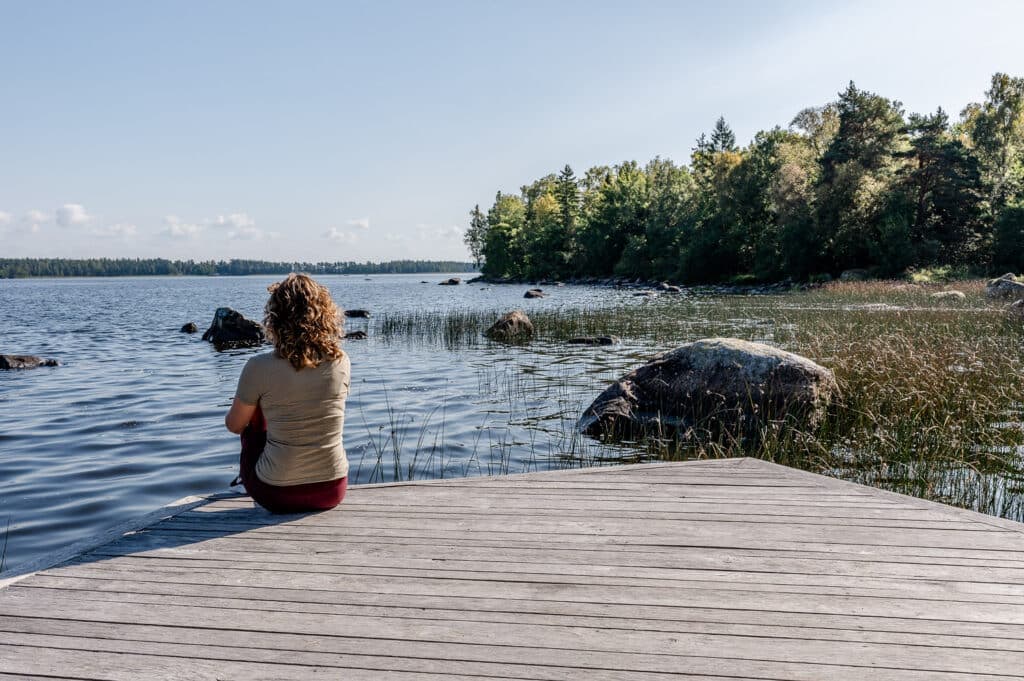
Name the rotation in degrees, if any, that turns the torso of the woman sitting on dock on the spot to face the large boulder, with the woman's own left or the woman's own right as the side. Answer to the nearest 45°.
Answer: approximately 90° to the woman's own right

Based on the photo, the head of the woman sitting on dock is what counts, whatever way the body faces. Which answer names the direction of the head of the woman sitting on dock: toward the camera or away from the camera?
away from the camera

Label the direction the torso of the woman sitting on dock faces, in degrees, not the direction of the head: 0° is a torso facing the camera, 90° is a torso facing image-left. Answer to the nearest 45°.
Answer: approximately 135°

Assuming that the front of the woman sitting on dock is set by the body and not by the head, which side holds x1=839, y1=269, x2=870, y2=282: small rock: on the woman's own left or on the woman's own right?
on the woman's own right

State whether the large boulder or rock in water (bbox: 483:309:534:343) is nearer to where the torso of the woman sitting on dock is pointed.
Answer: the rock in water

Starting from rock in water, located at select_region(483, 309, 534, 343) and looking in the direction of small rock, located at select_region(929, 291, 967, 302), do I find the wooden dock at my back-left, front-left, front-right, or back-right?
back-right
